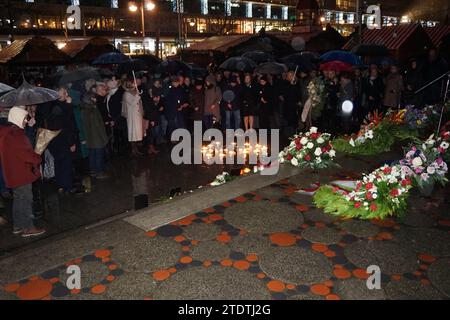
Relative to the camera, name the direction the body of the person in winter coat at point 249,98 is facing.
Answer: toward the camera

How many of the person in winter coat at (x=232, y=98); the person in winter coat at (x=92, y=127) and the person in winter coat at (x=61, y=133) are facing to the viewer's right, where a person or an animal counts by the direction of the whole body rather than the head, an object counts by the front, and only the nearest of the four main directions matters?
2

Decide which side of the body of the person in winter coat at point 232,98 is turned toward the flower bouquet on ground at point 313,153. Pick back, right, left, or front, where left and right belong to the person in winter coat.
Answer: front

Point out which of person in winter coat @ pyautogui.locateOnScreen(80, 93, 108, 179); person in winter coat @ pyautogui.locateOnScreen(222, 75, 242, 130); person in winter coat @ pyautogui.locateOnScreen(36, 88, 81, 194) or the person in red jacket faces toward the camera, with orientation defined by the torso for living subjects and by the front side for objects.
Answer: person in winter coat @ pyautogui.locateOnScreen(222, 75, 242, 130)

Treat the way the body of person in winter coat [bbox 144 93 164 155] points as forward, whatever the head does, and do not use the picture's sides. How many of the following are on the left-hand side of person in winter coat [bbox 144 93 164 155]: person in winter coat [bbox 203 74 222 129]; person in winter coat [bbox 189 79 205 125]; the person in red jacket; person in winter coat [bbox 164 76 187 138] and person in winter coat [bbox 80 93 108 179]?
3

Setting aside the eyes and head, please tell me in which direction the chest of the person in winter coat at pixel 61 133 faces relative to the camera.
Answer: to the viewer's right

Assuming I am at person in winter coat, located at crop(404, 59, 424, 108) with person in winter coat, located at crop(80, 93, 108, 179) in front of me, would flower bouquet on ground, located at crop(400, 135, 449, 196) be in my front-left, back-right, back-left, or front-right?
front-left

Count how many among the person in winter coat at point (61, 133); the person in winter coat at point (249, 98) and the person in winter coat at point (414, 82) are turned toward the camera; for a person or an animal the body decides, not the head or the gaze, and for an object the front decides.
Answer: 2

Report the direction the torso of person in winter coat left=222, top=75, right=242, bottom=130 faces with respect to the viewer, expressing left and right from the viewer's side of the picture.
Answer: facing the viewer

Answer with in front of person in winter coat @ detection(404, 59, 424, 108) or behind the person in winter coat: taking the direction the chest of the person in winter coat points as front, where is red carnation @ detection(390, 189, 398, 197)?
in front

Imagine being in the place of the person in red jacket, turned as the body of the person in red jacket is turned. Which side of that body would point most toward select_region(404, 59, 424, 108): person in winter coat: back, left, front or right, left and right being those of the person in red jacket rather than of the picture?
front

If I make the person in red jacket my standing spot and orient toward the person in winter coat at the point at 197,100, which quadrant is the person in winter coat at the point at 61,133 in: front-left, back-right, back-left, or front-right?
front-left

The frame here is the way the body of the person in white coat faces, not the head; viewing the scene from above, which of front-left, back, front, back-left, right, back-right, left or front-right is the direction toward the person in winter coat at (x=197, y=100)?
left

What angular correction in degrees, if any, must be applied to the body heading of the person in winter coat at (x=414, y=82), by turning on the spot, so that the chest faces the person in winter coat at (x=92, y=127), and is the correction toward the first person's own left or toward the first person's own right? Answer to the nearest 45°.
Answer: approximately 45° to the first person's own right

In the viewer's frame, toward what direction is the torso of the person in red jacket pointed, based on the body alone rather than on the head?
to the viewer's right
